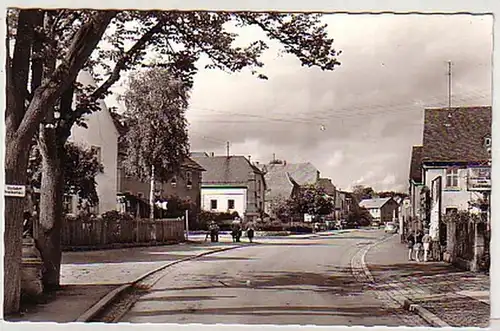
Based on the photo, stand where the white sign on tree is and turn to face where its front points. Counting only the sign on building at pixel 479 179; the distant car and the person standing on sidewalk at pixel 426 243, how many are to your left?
3

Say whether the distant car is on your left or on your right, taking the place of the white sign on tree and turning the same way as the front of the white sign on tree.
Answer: on your left

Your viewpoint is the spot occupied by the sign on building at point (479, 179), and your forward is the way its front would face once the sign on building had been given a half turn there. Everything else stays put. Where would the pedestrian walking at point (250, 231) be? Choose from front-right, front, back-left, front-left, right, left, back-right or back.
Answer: left

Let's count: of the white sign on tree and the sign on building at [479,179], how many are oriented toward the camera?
2

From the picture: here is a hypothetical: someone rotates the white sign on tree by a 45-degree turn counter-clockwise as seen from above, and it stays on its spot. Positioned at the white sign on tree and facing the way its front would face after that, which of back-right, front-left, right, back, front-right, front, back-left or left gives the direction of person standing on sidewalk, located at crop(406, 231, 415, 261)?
front-left
